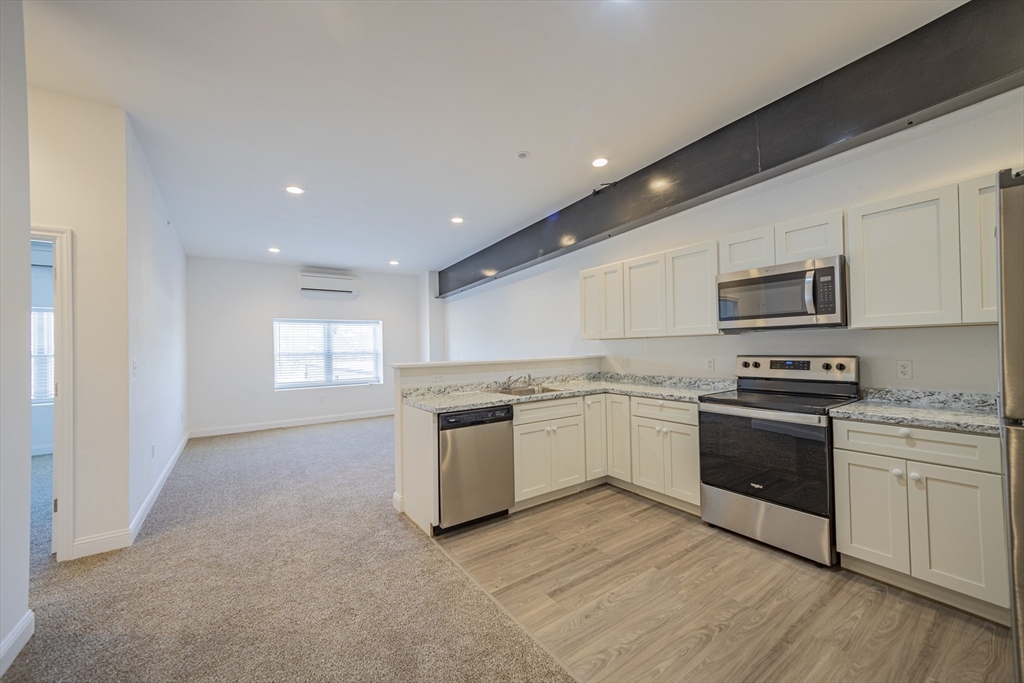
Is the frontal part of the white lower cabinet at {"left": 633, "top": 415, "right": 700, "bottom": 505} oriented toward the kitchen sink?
no

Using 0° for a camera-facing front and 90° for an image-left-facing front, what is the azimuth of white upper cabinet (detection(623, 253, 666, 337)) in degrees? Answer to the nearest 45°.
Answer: approximately 45°

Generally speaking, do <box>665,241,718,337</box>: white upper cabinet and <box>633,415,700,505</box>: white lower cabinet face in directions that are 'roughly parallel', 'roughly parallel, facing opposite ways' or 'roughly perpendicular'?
roughly parallel

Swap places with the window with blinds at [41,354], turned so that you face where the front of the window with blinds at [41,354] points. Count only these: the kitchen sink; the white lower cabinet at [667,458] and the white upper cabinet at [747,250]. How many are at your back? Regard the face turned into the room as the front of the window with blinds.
0

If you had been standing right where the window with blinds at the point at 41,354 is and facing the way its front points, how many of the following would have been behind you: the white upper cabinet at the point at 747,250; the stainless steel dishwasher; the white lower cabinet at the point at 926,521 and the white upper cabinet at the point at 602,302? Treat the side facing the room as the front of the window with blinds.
0

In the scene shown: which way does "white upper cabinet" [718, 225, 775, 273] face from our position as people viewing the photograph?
facing the viewer and to the left of the viewer

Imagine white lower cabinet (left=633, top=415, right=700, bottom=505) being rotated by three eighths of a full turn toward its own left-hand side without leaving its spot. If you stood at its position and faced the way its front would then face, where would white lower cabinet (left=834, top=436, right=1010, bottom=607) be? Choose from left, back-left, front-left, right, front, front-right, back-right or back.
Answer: front-right

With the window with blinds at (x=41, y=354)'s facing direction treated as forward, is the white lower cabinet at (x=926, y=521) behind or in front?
in front

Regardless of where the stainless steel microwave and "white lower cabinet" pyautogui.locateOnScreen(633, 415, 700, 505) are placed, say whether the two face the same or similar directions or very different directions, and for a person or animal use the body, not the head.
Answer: same or similar directions

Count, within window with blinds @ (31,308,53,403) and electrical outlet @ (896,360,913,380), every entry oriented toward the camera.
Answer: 2

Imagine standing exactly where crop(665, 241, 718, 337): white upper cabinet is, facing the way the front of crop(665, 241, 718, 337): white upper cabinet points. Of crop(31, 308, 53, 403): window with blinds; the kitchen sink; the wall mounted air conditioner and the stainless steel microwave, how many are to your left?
1

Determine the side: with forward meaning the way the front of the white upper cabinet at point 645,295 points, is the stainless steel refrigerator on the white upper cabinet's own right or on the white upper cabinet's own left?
on the white upper cabinet's own left

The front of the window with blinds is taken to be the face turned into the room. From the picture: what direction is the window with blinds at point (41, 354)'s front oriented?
toward the camera

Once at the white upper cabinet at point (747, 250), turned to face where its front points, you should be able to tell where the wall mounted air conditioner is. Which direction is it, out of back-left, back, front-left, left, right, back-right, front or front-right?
front-right
